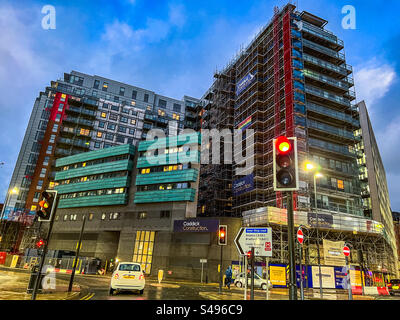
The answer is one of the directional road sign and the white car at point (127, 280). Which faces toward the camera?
the directional road sign

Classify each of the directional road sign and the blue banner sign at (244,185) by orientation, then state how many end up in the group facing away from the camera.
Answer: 0

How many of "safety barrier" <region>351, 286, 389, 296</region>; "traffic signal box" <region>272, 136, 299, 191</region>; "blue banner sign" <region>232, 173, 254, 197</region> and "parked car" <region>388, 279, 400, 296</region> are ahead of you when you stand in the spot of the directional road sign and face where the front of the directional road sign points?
1

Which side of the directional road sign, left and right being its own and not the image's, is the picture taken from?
front

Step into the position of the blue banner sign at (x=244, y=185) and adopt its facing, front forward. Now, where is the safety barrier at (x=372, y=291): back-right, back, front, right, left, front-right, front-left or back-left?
left

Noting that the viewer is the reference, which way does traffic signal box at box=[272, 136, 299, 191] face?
facing the viewer

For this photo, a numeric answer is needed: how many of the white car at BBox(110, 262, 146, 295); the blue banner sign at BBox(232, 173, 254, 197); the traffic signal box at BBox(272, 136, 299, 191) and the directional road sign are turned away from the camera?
1

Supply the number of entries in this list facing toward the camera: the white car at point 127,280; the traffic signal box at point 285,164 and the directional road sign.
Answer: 2

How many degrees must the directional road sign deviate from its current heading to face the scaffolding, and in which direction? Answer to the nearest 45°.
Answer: approximately 180°

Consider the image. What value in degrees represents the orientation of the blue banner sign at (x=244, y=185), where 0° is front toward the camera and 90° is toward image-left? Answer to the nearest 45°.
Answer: approximately 45°

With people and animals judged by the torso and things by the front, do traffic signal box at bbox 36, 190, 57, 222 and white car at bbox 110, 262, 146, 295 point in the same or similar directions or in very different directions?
very different directions

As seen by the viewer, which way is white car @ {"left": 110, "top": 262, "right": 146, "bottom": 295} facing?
away from the camera

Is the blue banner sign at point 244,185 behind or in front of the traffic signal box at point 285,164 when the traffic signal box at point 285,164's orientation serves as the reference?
behind

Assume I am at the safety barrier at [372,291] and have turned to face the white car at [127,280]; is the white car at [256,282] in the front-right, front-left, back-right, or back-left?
front-right

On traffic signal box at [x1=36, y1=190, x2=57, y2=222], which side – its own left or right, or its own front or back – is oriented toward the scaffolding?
back

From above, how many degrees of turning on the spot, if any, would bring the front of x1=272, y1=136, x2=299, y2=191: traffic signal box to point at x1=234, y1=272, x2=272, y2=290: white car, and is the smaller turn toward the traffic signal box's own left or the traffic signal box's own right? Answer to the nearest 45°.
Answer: approximately 180°

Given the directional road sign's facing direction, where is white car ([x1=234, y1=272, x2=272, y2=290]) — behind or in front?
behind

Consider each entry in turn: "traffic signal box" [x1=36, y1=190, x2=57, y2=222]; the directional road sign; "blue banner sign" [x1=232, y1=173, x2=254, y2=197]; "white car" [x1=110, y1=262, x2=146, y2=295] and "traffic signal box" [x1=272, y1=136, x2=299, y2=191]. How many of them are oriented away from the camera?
1

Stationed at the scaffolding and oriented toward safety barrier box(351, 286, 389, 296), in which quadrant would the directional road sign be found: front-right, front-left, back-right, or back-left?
front-right
